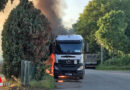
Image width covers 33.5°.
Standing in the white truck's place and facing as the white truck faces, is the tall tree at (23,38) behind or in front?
in front

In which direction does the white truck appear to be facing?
toward the camera
